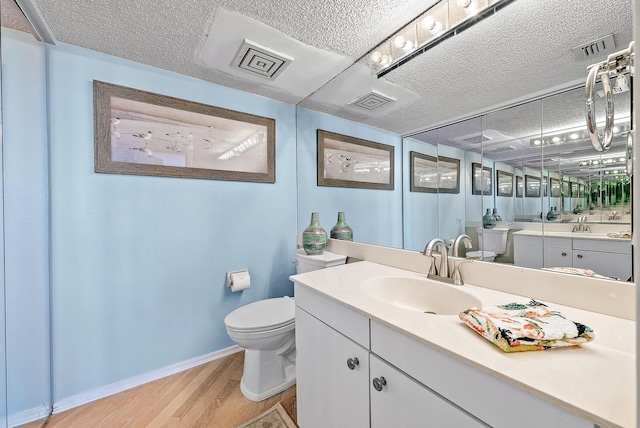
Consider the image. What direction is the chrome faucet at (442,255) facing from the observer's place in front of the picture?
facing the viewer and to the left of the viewer

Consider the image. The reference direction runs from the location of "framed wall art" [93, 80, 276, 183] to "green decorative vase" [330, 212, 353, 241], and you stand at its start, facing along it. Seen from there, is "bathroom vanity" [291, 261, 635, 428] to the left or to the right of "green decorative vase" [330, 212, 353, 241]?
right

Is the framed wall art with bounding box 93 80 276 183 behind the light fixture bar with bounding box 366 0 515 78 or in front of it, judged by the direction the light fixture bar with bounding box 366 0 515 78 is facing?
in front

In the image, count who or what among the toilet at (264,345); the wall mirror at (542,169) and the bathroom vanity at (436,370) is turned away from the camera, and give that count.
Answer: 0

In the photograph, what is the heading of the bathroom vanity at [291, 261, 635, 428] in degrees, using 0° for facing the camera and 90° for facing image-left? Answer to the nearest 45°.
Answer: approximately 45°

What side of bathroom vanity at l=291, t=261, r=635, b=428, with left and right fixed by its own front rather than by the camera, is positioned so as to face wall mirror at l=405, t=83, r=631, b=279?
back

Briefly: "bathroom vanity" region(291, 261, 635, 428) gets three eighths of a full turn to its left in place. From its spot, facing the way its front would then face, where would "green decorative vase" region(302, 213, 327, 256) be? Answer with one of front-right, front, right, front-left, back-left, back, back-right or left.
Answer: back-left

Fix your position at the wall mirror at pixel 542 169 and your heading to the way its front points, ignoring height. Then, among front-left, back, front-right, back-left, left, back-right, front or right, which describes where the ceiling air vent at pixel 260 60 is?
front-right

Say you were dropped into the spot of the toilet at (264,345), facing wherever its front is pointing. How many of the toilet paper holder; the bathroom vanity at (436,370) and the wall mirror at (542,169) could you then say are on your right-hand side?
1
